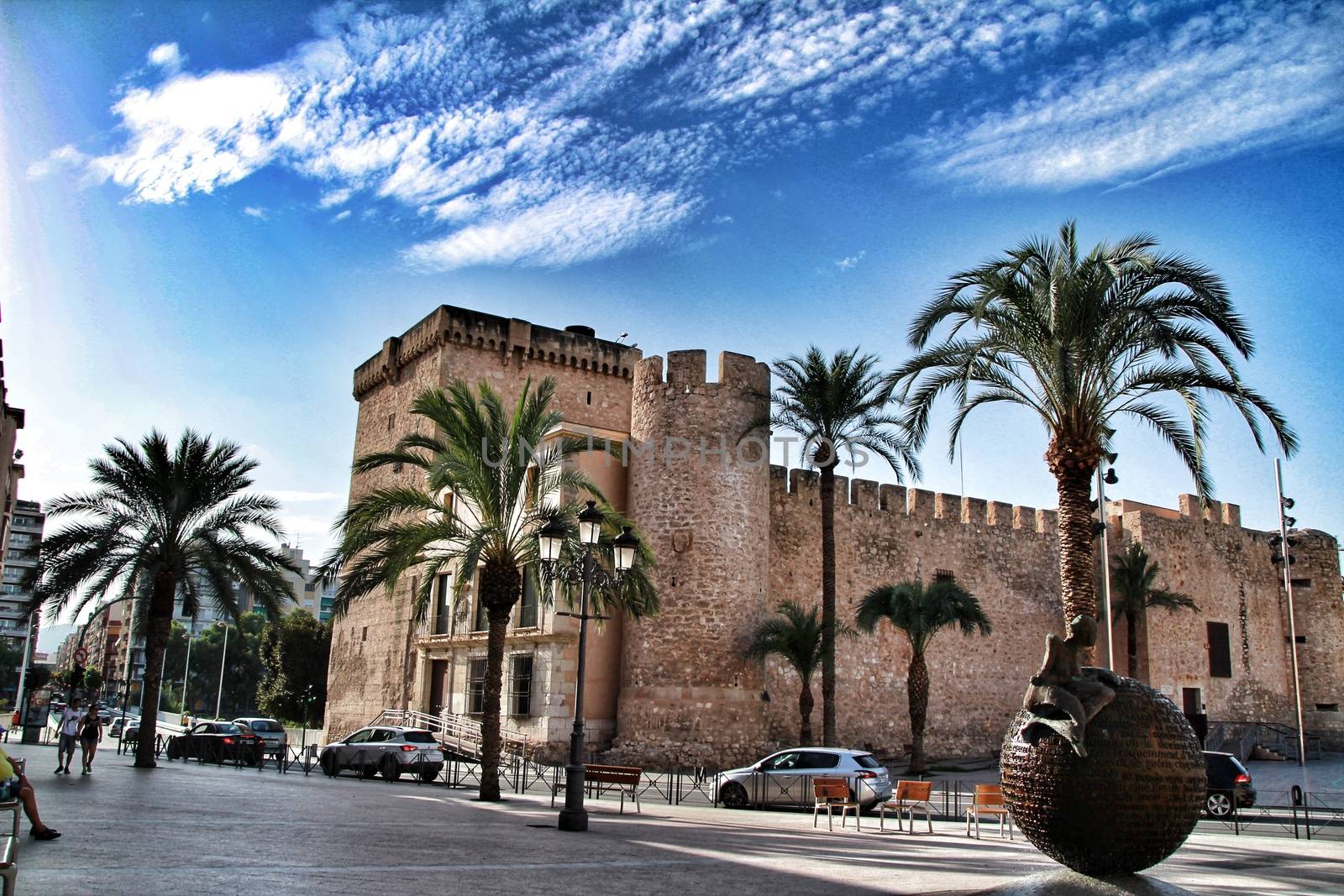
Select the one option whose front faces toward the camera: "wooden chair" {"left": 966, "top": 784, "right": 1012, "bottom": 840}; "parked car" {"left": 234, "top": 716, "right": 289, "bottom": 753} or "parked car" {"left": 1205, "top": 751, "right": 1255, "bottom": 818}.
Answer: the wooden chair

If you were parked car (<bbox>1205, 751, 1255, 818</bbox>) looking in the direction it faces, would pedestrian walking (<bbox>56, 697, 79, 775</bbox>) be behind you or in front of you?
in front

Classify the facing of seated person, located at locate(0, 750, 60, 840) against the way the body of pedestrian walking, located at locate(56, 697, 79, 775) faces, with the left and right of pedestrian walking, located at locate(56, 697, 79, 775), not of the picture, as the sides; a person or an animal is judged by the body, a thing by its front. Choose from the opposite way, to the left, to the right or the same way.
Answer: to the left

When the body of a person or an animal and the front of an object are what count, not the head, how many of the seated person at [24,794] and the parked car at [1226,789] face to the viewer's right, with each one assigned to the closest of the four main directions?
1

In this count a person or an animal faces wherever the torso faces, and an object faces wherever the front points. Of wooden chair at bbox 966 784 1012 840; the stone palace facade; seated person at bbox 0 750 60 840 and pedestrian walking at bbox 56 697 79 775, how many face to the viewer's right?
1

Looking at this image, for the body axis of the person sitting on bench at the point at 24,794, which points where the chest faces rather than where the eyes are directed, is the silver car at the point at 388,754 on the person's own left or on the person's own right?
on the person's own left

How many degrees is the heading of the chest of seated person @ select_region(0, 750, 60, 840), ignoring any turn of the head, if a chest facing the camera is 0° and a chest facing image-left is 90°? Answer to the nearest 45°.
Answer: approximately 270°

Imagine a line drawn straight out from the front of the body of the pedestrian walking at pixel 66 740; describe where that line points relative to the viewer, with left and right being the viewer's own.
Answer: facing the viewer

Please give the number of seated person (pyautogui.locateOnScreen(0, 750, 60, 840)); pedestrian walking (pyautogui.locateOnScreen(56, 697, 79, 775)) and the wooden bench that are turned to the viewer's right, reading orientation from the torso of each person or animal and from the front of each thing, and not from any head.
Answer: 1
